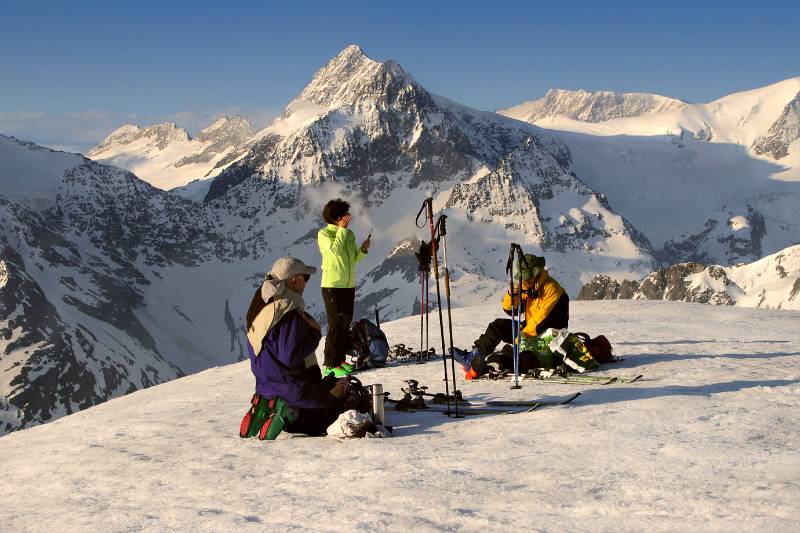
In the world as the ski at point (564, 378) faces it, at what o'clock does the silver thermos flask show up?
The silver thermos flask is roughly at 4 o'clock from the ski.

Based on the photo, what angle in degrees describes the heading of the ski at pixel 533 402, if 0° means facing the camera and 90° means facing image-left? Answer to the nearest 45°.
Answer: approximately 270°

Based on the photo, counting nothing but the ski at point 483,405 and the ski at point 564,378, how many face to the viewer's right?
2

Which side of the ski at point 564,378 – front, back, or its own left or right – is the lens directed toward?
right

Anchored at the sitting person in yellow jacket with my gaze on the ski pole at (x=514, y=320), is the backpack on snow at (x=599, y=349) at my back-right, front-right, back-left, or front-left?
back-left

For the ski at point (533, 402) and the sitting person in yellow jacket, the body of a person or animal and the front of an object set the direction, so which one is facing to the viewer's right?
the ski

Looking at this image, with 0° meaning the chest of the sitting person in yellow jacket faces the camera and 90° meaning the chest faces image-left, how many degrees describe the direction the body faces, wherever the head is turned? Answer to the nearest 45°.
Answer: approximately 90°

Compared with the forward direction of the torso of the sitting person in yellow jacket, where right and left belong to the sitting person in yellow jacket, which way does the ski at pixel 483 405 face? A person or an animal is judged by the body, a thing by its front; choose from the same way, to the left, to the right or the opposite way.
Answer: the opposite way

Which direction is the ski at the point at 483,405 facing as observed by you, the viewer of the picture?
facing to the right of the viewer

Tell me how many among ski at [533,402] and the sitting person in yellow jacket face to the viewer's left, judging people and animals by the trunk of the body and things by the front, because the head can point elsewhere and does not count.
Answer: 1

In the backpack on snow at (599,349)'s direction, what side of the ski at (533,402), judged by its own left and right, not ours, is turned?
left

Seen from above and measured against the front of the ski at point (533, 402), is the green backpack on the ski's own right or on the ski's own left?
on the ski's own left

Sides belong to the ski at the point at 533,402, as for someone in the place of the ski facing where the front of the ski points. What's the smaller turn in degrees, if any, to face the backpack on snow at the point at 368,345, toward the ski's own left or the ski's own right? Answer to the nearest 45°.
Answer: approximately 135° to the ski's own left

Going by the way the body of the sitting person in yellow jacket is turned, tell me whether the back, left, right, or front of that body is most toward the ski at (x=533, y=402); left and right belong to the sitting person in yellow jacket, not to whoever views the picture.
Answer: left

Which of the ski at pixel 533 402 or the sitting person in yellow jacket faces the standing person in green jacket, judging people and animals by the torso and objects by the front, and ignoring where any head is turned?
the sitting person in yellow jacket
